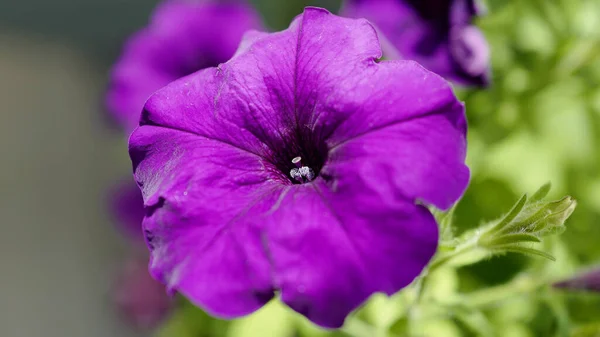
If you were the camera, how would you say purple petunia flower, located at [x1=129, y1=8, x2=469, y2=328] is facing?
facing the viewer

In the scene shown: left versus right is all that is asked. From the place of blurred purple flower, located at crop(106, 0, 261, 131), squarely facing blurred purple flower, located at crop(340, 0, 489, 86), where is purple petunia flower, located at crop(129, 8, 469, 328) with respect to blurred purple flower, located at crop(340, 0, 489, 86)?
right

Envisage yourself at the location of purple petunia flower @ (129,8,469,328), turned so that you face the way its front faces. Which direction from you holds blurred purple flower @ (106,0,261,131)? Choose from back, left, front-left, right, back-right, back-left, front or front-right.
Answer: back
